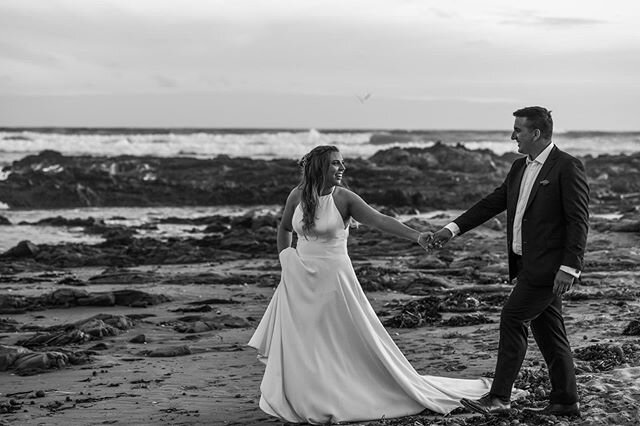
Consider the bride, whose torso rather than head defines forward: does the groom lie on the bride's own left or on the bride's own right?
on the bride's own left

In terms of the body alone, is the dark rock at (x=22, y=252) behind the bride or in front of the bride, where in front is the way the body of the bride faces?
behind

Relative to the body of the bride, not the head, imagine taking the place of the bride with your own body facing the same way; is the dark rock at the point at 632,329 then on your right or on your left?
on your left

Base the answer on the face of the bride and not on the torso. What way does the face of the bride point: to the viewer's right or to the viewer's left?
to the viewer's right

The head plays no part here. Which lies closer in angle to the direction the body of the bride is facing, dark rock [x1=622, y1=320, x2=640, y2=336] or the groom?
the groom

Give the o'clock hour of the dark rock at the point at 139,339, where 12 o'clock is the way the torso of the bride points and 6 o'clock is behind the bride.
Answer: The dark rock is roughly at 5 o'clock from the bride.

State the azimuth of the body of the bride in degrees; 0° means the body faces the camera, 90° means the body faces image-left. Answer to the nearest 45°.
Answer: approximately 0°
